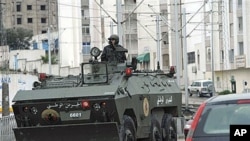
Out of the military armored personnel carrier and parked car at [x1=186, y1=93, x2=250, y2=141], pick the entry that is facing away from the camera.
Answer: the parked car

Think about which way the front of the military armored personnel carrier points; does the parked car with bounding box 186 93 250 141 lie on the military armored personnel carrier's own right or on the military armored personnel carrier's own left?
on the military armored personnel carrier's own left

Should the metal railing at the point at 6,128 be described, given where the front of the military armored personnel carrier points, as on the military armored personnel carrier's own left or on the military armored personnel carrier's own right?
on the military armored personnel carrier's own right

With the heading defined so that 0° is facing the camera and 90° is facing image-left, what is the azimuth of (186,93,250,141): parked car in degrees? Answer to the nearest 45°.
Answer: approximately 180°

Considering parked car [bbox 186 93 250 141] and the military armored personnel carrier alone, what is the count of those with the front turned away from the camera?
1

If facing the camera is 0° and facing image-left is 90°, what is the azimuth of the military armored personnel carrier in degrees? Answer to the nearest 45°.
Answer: approximately 45°
